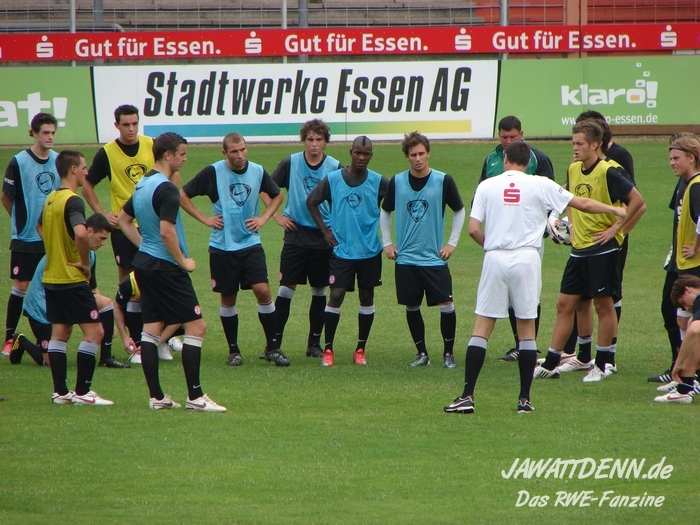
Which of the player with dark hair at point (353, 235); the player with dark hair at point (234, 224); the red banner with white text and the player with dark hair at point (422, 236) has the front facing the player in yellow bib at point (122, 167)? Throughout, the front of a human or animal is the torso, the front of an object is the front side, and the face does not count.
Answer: the red banner with white text

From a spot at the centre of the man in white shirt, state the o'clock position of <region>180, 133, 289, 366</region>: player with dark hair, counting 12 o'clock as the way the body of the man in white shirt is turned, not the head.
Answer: The player with dark hair is roughly at 10 o'clock from the man in white shirt.

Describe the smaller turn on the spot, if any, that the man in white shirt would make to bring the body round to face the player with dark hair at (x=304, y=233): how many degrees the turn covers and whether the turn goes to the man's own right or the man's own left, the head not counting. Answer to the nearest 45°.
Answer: approximately 45° to the man's own left

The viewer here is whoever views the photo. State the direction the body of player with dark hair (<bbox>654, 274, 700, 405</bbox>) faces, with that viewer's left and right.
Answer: facing to the left of the viewer

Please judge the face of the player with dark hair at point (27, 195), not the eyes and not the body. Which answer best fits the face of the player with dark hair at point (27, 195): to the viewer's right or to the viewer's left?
to the viewer's right

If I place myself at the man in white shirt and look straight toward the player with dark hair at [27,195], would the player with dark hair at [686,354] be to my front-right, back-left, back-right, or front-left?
back-right

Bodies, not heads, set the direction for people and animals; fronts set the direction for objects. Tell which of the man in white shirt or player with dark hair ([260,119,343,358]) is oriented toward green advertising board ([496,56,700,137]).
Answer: the man in white shirt

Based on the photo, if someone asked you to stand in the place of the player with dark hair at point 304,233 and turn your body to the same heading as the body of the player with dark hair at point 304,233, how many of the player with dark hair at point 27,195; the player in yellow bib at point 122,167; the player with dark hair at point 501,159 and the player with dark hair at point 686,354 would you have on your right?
2

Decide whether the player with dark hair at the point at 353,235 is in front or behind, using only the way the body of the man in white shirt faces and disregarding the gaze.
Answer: in front

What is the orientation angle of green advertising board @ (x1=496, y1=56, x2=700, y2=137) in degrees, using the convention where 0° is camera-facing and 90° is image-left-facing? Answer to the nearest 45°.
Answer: approximately 0°

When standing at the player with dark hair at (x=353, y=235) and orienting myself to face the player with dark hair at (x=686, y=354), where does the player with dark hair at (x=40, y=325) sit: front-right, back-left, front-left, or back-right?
back-right

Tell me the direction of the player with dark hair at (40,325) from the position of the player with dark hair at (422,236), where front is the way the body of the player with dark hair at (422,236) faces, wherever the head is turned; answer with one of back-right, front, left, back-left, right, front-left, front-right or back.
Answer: right
